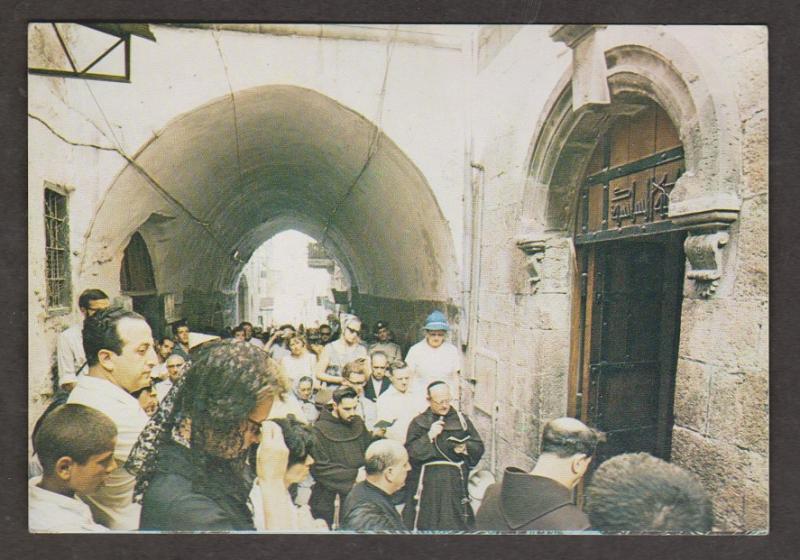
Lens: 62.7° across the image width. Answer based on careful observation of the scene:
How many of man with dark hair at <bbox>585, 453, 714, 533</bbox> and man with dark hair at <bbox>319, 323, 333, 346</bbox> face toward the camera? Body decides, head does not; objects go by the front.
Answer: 1

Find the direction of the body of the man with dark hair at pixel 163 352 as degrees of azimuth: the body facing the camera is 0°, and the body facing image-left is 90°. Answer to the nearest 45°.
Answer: approximately 315°

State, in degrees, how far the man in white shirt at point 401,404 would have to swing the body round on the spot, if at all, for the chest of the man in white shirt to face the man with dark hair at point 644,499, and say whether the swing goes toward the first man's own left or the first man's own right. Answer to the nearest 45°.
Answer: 0° — they already face them

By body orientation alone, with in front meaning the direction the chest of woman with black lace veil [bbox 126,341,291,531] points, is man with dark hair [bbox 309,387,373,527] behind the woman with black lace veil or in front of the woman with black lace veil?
in front

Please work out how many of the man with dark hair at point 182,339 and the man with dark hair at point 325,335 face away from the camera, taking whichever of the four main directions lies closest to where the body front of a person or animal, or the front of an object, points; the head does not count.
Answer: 0

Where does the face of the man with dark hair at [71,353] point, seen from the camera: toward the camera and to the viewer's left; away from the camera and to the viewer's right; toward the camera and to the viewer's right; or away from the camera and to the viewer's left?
toward the camera and to the viewer's right
